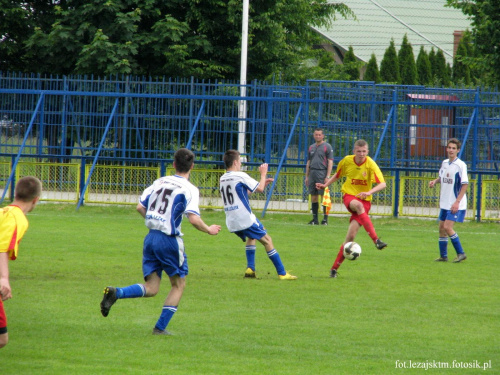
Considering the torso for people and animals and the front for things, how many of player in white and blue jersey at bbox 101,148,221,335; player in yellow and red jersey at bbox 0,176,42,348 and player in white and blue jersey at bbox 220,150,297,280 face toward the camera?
0

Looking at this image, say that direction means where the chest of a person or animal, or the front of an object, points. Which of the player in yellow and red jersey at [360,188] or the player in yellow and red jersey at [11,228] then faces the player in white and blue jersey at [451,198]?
the player in yellow and red jersey at [11,228]

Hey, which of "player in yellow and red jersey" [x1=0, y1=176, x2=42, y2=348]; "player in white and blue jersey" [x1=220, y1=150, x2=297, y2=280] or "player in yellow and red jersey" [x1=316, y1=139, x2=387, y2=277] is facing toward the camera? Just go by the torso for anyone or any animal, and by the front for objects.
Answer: "player in yellow and red jersey" [x1=316, y1=139, x2=387, y2=277]

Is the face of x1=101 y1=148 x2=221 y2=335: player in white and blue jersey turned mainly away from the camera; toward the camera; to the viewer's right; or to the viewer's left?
away from the camera

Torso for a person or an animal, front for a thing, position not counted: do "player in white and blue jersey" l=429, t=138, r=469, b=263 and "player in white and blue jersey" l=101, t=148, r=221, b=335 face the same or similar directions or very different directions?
very different directions

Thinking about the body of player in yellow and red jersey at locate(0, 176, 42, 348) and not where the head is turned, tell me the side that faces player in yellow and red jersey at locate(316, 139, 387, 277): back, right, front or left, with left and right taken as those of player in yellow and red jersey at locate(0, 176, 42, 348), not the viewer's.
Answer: front

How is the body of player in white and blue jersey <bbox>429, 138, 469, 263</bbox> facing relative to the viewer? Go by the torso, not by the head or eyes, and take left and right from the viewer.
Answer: facing the viewer and to the left of the viewer

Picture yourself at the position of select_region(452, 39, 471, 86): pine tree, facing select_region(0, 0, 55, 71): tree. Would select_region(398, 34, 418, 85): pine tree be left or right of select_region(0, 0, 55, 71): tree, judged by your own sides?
right

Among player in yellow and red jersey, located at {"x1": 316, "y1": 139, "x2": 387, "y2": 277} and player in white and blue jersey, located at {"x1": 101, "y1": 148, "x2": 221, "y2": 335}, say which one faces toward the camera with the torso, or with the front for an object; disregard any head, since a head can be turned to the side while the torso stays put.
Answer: the player in yellow and red jersey

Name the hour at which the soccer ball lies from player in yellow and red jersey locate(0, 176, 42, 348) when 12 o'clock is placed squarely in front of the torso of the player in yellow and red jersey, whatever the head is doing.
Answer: The soccer ball is roughly at 12 o'clock from the player in yellow and red jersey.

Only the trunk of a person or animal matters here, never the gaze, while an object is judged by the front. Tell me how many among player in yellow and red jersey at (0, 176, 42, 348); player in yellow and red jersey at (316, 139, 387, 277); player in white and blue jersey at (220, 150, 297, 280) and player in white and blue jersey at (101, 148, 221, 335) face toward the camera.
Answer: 1

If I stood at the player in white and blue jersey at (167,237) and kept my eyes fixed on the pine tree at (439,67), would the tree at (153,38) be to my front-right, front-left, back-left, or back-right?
front-left

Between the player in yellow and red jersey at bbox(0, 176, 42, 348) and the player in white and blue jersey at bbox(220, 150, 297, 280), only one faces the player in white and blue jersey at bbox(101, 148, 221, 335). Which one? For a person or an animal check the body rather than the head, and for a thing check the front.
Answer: the player in yellow and red jersey

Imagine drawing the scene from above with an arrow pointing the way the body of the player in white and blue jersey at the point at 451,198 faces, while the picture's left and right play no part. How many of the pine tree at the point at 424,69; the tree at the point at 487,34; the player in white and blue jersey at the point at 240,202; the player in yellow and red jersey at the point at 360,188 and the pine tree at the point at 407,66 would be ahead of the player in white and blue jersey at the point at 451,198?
2

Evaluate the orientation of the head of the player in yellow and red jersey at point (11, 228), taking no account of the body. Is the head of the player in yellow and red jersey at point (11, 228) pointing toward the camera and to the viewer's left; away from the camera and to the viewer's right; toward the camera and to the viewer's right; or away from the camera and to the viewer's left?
away from the camera and to the viewer's right

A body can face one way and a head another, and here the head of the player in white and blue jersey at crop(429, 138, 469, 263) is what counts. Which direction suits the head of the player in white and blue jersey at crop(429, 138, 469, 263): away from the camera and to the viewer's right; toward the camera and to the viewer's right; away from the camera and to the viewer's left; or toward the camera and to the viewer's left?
toward the camera and to the viewer's left

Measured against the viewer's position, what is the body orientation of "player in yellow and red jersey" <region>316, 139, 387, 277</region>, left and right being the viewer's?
facing the viewer

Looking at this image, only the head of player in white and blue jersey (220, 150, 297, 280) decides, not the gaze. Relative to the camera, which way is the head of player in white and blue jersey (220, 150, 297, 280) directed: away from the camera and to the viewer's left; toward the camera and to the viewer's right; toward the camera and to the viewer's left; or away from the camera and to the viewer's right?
away from the camera and to the viewer's right
